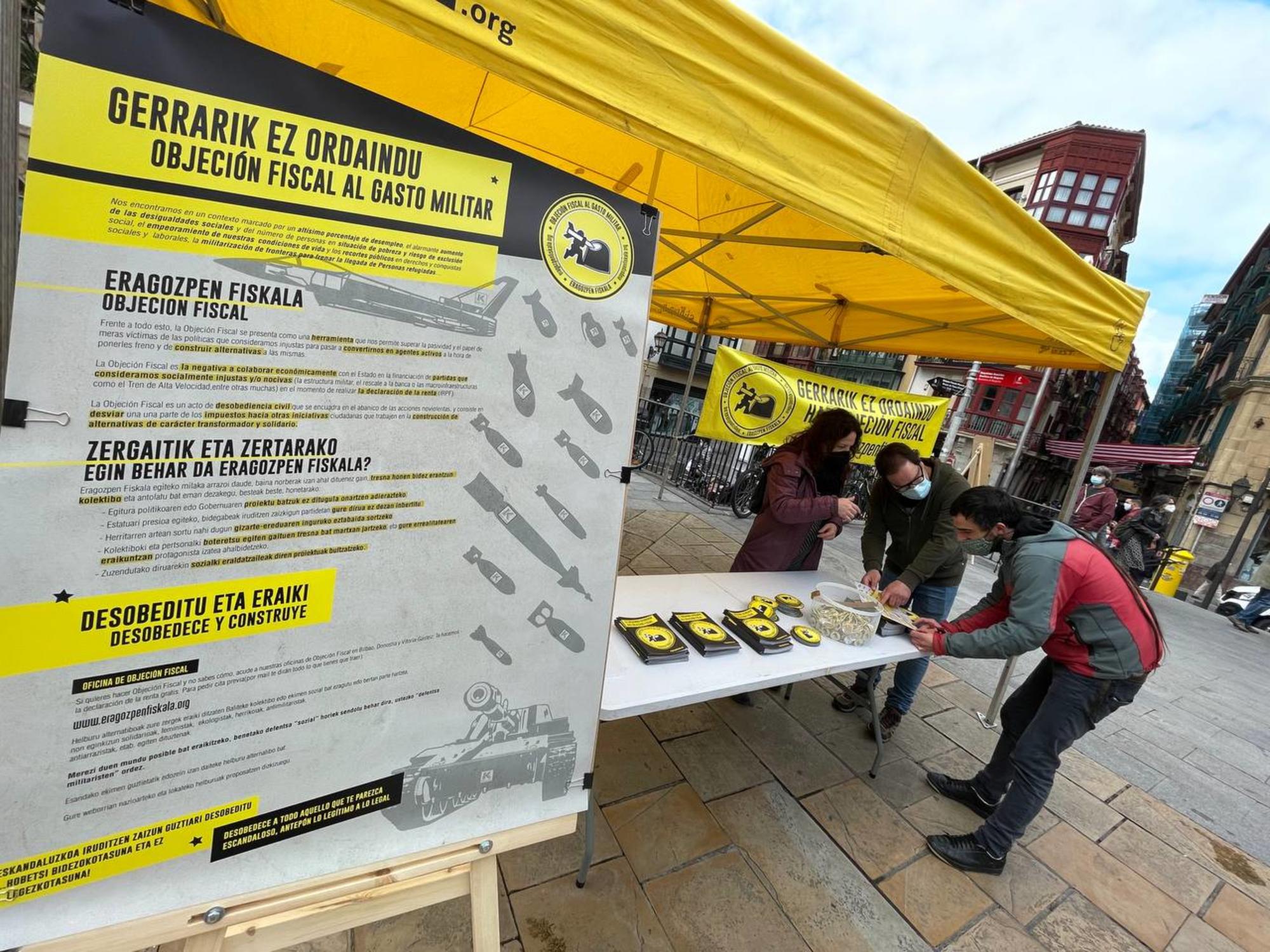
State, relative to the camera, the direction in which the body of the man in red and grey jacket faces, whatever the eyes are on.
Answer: to the viewer's left

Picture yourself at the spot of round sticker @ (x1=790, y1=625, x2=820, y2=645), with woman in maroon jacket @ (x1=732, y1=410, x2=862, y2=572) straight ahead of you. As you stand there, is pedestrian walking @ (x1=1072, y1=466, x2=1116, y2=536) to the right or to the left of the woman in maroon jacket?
right

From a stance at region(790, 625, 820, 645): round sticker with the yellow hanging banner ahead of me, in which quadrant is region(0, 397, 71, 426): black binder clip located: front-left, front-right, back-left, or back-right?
back-left

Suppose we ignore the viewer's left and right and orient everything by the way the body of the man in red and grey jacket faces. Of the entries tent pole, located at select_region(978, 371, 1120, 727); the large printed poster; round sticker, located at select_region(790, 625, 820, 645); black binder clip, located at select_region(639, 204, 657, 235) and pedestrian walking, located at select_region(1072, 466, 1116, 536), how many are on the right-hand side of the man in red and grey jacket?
2
